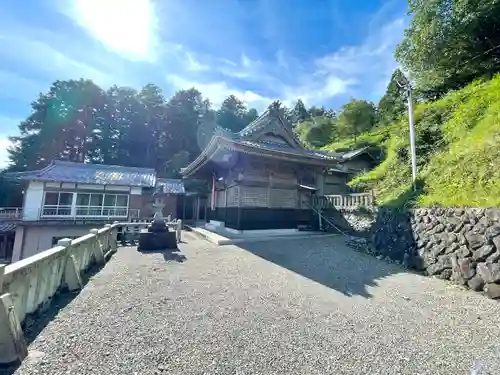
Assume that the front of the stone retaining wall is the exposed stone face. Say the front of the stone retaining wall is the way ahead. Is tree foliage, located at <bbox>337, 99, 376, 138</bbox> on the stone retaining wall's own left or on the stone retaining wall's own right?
on the stone retaining wall's own right

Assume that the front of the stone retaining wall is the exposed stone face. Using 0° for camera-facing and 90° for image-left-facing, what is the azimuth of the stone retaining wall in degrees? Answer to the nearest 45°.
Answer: approximately 45°

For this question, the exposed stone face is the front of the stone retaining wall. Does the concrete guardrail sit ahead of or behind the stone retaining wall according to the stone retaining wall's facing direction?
ahead

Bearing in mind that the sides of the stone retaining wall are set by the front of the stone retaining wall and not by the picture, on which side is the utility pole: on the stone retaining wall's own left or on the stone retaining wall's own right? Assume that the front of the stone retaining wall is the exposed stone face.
on the stone retaining wall's own right

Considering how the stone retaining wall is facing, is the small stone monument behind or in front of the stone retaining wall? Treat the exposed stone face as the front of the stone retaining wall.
in front

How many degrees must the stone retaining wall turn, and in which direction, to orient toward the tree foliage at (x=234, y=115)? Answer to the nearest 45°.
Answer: approximately 90° to its right

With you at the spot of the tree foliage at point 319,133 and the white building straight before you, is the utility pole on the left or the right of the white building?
left

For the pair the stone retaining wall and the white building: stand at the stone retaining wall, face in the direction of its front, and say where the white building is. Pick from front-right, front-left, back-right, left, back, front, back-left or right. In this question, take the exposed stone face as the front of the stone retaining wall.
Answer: front-right

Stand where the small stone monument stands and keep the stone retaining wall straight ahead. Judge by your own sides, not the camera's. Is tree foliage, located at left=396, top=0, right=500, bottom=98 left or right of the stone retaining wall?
left

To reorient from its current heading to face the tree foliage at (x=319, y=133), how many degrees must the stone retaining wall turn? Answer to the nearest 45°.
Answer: approximately 90° to its right

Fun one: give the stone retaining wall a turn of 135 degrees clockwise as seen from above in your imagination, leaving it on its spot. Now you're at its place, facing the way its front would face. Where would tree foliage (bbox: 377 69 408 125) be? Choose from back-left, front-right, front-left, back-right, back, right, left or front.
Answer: front
